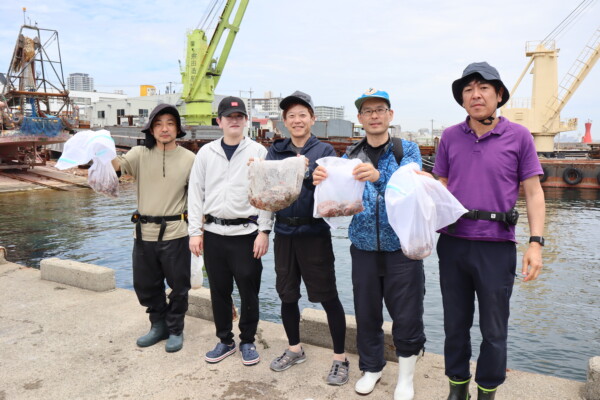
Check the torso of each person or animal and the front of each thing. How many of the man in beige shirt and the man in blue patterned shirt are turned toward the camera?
2

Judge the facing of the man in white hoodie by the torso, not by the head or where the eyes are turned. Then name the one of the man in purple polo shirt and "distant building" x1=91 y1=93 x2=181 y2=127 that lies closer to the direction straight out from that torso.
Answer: the man in purple polo shirt

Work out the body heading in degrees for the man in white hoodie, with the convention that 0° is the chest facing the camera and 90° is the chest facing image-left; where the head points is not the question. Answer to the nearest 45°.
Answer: approximately 0°

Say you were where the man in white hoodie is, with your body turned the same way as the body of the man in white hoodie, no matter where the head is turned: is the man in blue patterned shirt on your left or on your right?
on your left

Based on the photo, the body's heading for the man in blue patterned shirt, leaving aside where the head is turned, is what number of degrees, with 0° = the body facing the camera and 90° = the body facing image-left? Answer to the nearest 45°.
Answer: approximately 0°
